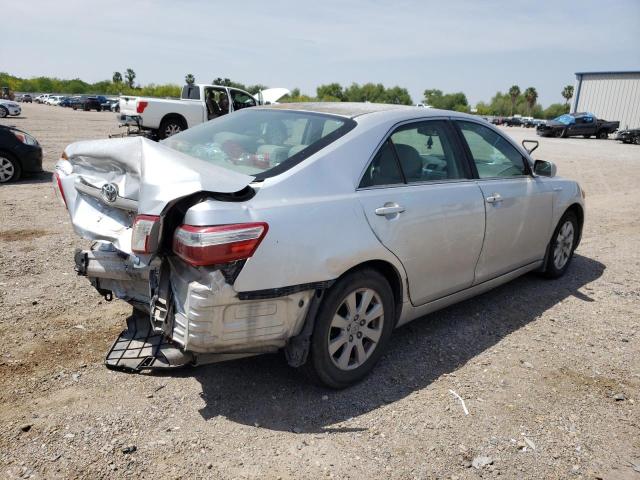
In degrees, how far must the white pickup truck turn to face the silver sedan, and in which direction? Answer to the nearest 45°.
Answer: approximately 135° to its right

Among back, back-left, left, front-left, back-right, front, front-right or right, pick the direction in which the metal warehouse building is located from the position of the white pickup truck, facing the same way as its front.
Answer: front

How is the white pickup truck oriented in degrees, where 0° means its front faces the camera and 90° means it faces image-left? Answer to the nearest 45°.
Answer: approximately 225°

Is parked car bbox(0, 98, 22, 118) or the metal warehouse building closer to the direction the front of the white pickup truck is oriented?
the metal warehouse building

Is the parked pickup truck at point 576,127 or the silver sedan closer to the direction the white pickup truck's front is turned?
the parked pickup truck

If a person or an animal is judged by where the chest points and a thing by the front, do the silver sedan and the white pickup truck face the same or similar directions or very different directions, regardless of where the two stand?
same or similar directions

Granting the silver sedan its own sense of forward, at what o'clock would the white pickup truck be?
The white pickup truck is roughly at 10 o'clock from the silver sedan.

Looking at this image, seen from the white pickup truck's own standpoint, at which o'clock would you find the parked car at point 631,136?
The parked car is roughly at 1 o'clock from the white pickup truck.

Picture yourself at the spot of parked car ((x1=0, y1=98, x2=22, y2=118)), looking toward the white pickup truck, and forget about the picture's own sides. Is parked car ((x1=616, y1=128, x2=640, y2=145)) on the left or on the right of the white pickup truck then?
left

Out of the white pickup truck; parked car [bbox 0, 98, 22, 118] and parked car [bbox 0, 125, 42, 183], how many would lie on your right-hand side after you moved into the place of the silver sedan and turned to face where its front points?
0

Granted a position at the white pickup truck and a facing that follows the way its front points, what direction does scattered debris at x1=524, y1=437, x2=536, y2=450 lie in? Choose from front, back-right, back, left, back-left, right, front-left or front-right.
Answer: back-right

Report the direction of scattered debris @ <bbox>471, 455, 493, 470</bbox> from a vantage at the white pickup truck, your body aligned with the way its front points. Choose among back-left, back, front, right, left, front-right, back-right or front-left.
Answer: back-right

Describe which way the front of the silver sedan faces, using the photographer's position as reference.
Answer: facing away from the viewer and to the right of the viewer

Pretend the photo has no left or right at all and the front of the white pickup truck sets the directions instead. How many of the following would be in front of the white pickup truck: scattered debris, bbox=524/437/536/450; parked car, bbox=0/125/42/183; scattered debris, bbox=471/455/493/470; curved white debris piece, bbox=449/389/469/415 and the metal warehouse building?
1

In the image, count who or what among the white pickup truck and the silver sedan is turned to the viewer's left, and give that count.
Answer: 0

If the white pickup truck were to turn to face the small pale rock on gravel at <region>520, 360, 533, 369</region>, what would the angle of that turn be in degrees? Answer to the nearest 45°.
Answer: approximately 135° to its right

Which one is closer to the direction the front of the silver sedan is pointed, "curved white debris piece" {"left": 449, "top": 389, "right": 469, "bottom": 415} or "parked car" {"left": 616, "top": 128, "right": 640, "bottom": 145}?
the parked car
